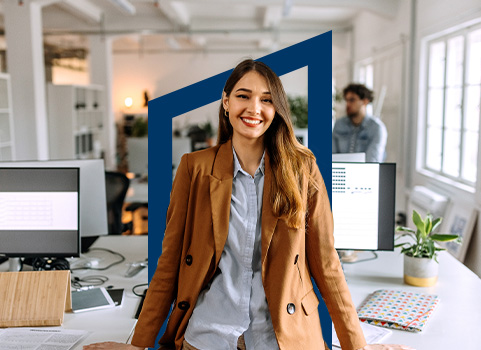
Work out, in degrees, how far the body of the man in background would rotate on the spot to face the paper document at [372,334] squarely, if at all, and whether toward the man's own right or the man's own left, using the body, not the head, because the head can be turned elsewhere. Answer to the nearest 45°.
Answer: approximately 45° to the man's own left

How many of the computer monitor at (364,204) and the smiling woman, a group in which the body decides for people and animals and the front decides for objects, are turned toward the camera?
2

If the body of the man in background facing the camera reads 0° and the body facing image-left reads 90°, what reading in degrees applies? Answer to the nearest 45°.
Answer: approximately 45°

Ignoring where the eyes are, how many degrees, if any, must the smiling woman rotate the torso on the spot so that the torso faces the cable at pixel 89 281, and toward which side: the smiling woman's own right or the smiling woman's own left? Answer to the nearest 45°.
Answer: approximately 135° to the smiling woman's own right

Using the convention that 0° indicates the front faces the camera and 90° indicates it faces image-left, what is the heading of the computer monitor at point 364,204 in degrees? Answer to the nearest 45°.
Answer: approximately 0°

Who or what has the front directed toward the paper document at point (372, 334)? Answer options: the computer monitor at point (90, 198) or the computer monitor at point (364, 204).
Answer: the computer monitor at point (364, 204)

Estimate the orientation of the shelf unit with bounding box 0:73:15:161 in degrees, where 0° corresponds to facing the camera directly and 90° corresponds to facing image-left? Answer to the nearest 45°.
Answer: approximately 315°

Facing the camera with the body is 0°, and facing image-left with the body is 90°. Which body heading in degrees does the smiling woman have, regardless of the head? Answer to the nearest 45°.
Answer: approximately 0°

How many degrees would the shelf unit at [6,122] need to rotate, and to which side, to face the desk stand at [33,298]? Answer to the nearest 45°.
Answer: approximately 45° to its right
